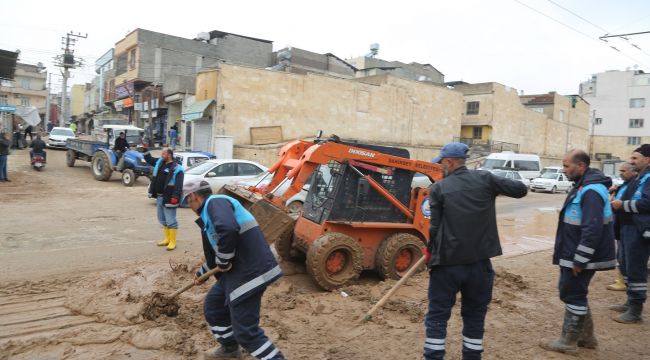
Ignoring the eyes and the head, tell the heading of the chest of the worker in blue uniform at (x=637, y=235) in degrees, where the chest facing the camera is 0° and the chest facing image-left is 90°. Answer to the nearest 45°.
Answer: approximately 90°

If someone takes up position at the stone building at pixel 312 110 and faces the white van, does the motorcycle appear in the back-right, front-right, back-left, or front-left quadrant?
back-right

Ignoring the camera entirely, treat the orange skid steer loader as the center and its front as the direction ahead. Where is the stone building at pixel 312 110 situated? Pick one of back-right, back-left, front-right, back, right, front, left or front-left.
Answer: back-right

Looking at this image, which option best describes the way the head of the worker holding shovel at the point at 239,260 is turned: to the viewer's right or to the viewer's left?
to the viewer's left

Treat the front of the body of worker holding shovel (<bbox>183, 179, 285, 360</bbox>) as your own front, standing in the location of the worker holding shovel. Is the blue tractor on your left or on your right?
on your right

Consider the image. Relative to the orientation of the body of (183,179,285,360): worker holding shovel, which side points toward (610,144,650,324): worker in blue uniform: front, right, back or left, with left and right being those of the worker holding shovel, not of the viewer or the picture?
back
